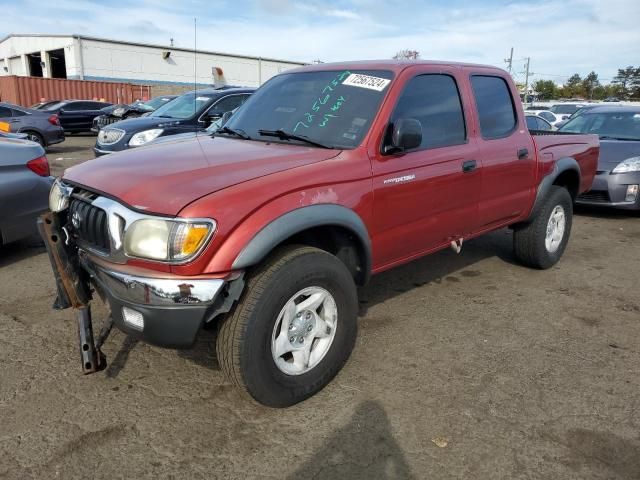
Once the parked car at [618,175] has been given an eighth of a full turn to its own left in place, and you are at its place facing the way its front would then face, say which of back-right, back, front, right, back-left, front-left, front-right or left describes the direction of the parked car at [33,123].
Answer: right

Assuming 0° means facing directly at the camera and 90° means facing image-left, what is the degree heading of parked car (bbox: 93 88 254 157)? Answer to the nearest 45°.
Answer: approximately 45°

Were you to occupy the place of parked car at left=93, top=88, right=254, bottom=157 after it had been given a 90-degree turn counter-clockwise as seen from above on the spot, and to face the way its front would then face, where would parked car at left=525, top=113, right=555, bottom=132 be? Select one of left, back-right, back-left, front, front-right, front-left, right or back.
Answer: front-left

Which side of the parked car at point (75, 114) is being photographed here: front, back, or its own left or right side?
left

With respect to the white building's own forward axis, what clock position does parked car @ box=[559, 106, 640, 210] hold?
The parked car is roughly at 10 o'clock from the white building.

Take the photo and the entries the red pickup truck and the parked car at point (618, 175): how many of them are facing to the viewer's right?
0

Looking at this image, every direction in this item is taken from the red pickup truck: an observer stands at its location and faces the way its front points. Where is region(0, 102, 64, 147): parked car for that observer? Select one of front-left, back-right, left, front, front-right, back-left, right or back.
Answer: right

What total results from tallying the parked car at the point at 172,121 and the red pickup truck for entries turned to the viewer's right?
0

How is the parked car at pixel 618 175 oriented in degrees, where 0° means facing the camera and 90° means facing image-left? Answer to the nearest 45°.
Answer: approximately 45°
